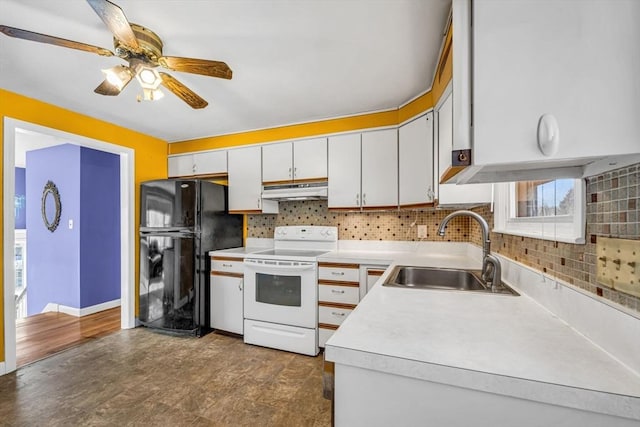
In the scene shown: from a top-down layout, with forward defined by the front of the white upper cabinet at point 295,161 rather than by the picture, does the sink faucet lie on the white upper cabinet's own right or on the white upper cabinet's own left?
on the white upper cabinet's own left

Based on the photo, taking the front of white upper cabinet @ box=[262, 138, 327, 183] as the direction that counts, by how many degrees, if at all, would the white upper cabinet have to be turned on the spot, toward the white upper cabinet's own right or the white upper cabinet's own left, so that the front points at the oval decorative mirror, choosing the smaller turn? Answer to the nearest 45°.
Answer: approximately 45° to the white upper cabinet's own right

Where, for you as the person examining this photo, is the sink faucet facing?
facing to the left of the viewer

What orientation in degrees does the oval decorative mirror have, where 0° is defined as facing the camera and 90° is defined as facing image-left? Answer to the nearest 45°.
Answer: approximately 45°

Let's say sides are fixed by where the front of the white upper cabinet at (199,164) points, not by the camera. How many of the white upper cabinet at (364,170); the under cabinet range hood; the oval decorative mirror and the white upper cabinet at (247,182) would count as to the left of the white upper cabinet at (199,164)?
3

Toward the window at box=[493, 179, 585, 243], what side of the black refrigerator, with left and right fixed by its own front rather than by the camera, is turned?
left

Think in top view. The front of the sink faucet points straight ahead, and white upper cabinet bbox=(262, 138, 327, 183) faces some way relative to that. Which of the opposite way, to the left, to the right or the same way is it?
to the left

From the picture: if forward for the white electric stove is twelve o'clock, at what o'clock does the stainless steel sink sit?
The stainless steel sink is roughly at 9 o'clock from the white electric stove.

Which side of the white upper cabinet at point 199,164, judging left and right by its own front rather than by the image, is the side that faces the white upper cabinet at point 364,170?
left

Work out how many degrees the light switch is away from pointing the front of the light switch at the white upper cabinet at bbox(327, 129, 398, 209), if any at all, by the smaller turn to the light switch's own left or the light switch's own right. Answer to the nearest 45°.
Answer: approximately 90° to the light switch's own right

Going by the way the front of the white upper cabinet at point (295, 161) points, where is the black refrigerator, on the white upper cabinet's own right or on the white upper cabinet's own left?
on the white upper cabinet's own right

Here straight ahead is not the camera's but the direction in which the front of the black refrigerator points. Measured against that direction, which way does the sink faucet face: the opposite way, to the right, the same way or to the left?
to the right

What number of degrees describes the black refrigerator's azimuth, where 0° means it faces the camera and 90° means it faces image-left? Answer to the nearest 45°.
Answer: approximately 45°

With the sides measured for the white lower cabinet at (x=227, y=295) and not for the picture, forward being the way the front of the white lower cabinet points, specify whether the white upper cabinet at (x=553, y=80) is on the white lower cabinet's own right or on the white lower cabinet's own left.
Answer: on the white lower cabinet's own left
